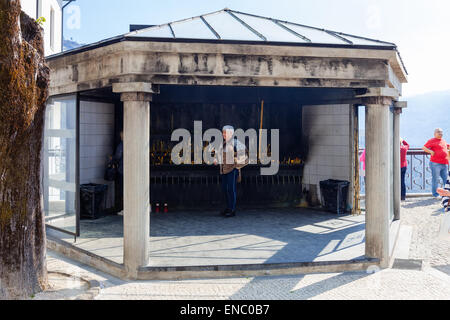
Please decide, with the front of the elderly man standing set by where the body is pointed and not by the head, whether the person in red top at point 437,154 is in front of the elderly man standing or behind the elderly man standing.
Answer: behind

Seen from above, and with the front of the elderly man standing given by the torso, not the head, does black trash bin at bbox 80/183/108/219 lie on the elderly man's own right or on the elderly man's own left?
on the elderly man's own right

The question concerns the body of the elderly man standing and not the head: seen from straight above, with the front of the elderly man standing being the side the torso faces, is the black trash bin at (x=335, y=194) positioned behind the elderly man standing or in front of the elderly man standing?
behind

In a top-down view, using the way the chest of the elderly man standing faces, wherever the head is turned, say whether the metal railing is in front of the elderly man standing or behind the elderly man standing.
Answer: behind

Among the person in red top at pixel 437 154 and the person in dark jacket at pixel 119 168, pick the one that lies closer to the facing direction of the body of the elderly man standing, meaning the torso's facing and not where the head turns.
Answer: the person in dark jacket

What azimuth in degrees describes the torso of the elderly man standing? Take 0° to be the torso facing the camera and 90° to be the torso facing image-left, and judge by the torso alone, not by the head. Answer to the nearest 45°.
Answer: approximately 45°

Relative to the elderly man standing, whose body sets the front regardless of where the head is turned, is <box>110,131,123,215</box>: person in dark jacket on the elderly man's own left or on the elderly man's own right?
on the elderly man's own right
